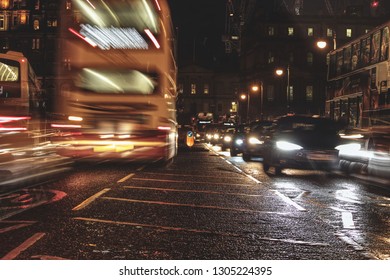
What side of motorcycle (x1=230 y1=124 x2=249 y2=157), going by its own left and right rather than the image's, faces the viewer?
front

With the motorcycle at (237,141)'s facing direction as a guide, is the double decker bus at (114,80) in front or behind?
in front
